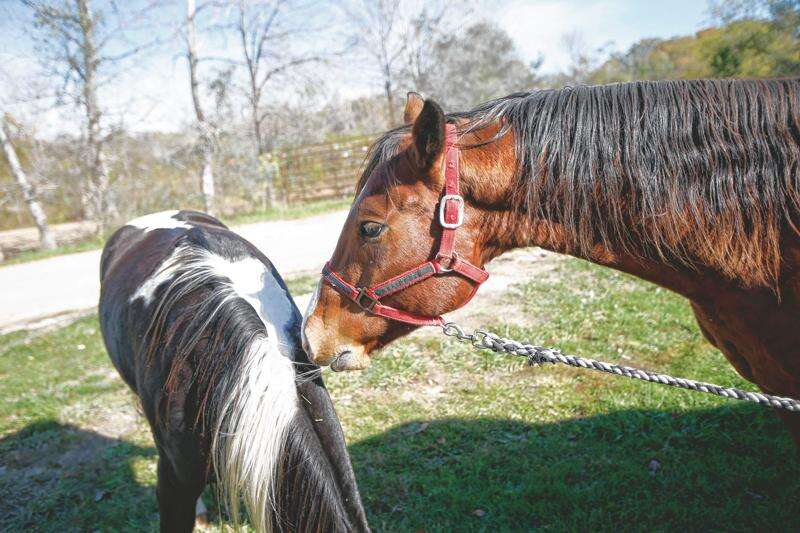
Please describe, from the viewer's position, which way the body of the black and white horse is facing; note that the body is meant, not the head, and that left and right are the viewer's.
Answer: facing the viewer and to the right of the viewer

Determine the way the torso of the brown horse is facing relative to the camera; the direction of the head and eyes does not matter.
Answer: to the viewer's left

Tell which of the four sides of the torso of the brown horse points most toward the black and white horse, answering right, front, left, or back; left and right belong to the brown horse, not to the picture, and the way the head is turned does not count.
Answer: front

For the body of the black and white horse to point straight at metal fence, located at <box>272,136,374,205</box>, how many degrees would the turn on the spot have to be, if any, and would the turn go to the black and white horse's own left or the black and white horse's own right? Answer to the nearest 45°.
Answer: approximately 135° to the black and white horse's own left

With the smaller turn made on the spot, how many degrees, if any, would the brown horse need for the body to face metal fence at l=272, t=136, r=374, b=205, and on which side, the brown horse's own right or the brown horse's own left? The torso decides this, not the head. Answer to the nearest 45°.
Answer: approximately 45° to the brown horse's own right

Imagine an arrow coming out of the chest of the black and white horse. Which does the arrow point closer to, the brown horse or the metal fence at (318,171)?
the brown horse

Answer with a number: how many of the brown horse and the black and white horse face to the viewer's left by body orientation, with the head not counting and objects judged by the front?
1

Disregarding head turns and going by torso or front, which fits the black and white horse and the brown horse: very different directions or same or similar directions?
very different directions

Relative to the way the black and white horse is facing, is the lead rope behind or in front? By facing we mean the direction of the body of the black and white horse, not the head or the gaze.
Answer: in front

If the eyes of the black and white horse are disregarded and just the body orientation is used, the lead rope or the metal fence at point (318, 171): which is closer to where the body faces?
the lead rope
